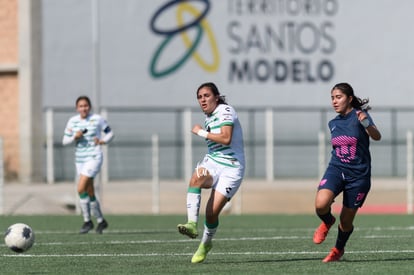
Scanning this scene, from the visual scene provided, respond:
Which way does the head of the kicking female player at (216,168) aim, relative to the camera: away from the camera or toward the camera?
toward the camera

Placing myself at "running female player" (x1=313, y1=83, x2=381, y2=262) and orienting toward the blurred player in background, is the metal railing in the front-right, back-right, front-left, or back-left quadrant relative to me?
front-right

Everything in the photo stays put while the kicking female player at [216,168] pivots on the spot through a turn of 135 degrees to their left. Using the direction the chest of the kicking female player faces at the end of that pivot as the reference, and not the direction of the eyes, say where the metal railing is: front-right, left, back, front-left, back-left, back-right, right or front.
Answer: left

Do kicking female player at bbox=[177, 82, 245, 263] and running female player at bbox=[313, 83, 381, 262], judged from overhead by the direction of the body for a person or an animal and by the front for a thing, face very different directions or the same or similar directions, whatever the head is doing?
same or similar directions

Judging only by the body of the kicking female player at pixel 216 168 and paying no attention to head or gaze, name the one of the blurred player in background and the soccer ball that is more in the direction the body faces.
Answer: the soccer ball

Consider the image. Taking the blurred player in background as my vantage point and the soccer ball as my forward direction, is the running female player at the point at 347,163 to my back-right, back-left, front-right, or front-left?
front-left

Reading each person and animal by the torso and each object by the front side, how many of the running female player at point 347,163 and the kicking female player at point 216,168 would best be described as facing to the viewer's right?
0

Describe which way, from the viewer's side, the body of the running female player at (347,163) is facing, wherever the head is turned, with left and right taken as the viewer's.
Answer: facing the viewer and to the left of the viewer

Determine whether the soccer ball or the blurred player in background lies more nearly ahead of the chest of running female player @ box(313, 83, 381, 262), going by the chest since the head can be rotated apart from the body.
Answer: the soccer ball

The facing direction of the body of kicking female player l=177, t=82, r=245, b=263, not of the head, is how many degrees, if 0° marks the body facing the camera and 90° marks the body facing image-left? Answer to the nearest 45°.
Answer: approximately 45°

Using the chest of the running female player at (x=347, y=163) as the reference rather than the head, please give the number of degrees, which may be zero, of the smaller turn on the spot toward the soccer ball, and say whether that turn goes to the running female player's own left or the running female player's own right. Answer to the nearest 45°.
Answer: approximately 45° to the running female player's own right

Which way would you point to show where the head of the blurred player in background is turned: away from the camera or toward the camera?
toward the camera

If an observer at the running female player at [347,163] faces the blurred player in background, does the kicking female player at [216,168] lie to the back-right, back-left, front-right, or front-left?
front-left

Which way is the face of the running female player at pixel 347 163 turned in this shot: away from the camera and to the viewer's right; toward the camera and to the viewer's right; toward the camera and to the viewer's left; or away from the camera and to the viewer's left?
toward the camera and to the viewer's left
